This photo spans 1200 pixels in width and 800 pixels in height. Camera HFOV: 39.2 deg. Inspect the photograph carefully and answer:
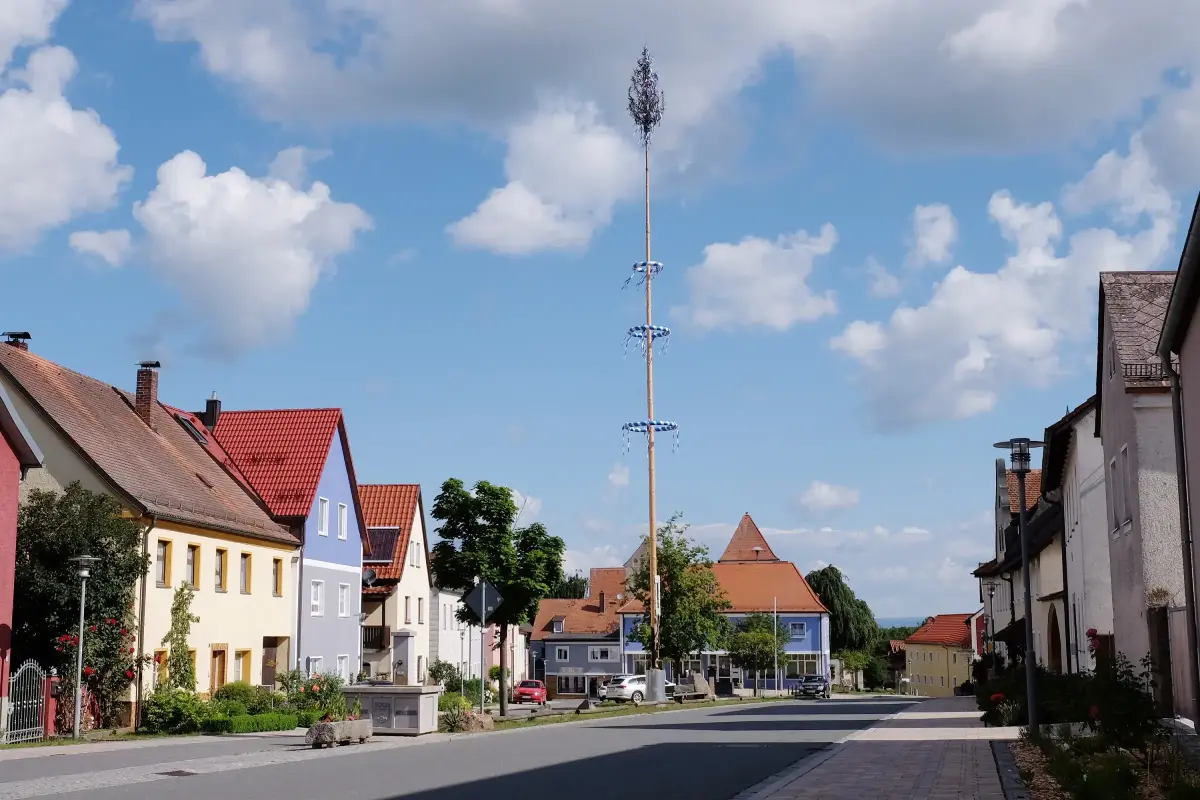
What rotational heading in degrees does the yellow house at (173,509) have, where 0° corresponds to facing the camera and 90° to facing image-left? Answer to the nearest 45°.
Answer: approximately 315°

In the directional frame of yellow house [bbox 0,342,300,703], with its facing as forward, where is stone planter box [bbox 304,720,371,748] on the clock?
The stone planter box is roughly at 1 o'clock from the yellow house.

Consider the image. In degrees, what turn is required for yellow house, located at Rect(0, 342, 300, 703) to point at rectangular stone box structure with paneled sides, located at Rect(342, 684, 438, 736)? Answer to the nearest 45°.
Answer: approximately 45° to its right

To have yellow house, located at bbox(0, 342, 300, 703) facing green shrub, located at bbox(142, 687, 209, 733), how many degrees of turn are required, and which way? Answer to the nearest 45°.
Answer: approximately 45° to its right
